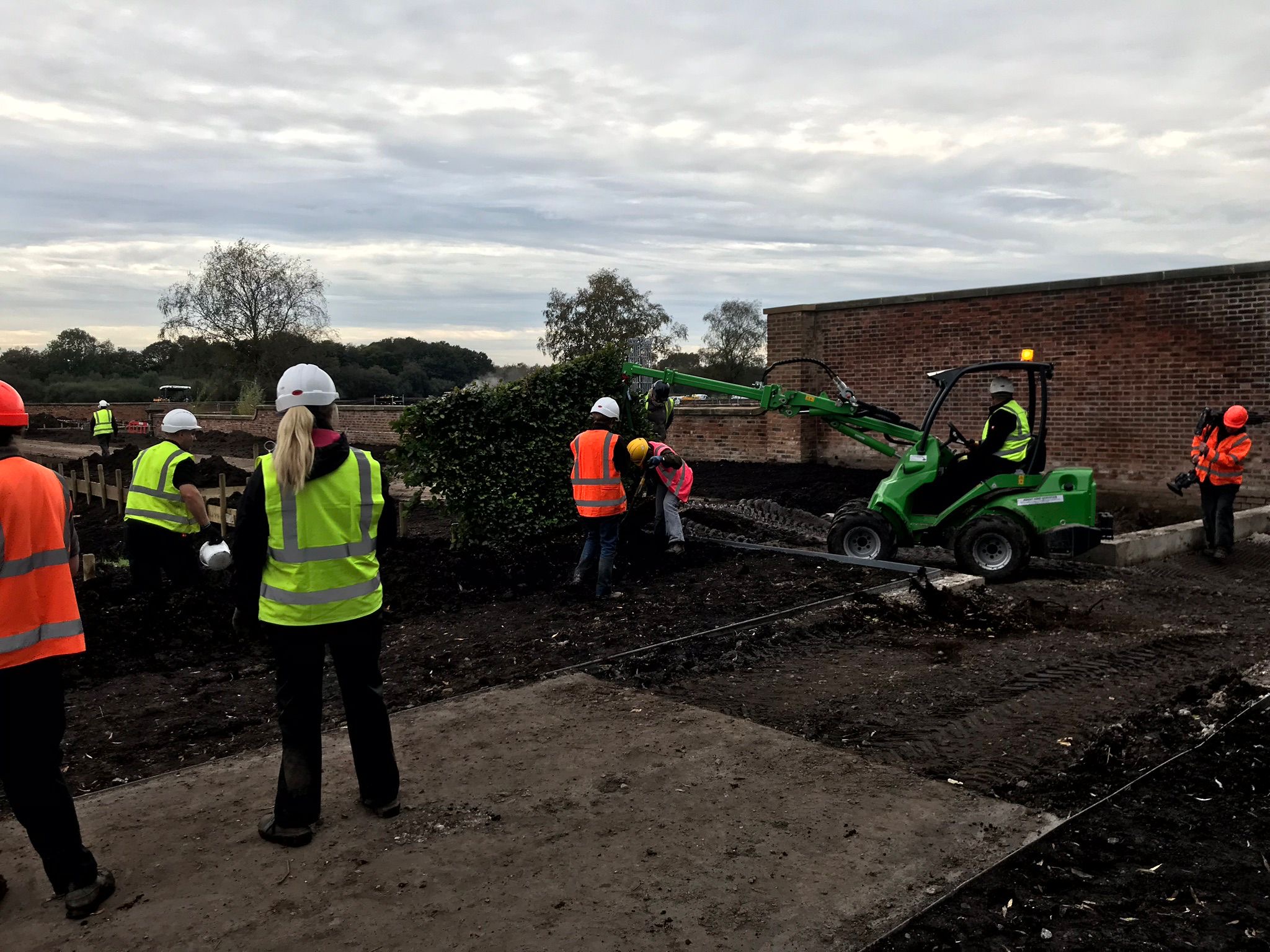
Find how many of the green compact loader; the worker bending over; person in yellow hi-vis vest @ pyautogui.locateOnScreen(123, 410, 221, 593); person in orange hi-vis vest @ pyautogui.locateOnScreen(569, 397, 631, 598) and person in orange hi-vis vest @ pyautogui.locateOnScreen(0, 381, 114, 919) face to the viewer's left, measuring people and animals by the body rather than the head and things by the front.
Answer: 2

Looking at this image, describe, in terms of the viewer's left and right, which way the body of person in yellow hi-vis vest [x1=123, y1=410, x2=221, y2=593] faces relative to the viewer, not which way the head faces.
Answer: facing away from the viewer and to the right of the viewer

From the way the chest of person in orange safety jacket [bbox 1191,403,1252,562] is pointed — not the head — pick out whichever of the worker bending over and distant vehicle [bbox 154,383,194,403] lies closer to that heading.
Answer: the worker bending over

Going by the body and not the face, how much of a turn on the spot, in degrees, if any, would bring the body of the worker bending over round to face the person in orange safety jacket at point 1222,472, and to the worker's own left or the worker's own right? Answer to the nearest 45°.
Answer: approximately 180°

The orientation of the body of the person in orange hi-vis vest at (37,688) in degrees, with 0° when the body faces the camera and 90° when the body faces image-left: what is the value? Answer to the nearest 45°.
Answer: approximately 225°

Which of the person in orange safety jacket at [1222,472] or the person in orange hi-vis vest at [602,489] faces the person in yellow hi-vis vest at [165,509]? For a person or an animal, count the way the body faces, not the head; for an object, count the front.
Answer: the person in orange safety jacket at [1222,472]

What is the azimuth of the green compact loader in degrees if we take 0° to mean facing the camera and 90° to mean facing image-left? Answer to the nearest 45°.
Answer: approximately 90°

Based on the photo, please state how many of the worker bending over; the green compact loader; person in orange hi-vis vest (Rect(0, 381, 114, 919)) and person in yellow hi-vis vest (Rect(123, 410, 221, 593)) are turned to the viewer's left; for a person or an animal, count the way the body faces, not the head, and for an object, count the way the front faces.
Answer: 2

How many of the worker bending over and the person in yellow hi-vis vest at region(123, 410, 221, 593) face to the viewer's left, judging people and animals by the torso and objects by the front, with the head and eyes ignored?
1

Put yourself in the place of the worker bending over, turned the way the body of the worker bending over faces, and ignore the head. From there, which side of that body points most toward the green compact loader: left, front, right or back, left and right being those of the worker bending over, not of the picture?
back

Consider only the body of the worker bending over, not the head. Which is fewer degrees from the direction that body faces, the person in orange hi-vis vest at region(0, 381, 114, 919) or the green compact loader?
the person in orange hi-vis vest

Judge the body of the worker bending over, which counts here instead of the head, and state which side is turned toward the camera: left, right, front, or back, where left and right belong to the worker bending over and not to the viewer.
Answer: left
